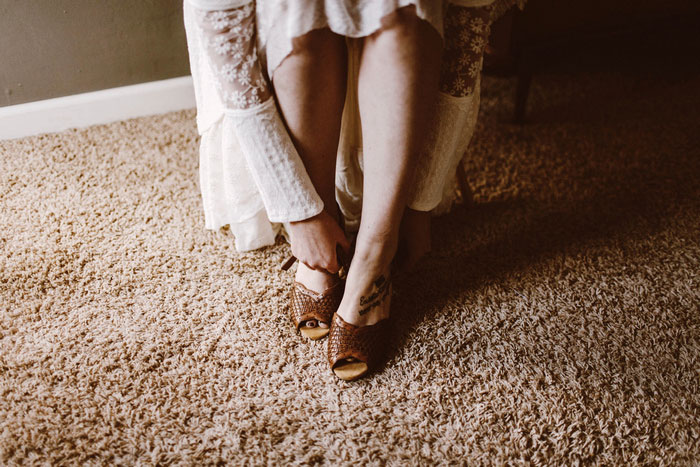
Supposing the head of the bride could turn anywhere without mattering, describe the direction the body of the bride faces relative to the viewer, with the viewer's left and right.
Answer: facing the viewer

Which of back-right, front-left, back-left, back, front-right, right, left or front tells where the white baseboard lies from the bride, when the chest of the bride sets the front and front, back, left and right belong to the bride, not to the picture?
back-right
